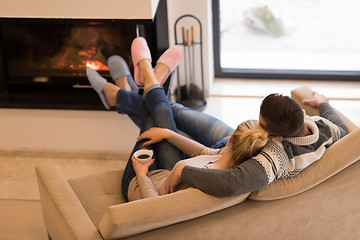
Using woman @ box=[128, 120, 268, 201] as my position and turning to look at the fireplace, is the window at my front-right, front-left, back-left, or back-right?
front-right

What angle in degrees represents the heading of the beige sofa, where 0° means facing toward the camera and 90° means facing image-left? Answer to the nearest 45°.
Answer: approximately 135°

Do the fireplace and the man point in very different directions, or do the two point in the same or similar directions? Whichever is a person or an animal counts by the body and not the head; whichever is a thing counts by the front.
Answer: very different directions

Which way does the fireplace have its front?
toward the camera

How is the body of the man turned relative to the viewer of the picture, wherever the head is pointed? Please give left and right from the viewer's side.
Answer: facing away from the viewer and to the left of the viewer

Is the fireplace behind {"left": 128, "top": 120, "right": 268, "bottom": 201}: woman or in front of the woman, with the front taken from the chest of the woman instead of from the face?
in front

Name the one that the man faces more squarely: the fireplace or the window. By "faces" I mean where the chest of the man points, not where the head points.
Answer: the fireplace

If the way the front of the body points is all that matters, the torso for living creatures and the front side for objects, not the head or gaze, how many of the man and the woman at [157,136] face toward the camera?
0

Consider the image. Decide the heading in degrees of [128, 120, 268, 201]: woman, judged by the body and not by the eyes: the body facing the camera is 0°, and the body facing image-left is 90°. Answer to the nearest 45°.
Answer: approximately 135°

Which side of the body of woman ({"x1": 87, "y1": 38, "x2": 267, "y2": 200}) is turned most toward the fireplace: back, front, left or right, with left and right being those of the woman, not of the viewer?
front

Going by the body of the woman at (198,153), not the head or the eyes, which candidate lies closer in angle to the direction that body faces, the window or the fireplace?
the fireplace

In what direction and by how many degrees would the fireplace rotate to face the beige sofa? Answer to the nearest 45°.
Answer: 0° — it already faces it

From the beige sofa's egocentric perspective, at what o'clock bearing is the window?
The window is roughly at 2 o'clock from the beige sofa.
